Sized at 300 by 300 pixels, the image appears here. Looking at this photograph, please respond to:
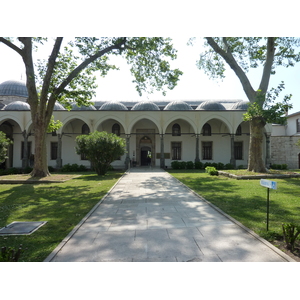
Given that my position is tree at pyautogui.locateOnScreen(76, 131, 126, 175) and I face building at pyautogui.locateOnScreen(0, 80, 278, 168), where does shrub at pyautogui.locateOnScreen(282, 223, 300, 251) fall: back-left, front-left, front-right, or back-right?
back-right

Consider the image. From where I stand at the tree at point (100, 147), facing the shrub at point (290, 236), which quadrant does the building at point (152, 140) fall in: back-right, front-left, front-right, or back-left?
back-left

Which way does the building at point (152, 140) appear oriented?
toward the camera

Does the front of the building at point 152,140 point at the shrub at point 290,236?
yes

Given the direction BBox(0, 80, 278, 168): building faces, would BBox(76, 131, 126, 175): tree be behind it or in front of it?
in front
